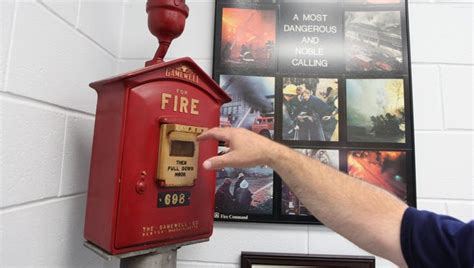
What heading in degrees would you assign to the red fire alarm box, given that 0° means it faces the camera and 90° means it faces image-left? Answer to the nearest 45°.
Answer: approximately 315°

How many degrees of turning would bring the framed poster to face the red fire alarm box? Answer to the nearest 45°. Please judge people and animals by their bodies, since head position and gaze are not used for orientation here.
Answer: approximately 45° to its right

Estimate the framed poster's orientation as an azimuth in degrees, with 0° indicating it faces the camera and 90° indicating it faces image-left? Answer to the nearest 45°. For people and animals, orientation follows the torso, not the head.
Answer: approximately 0°

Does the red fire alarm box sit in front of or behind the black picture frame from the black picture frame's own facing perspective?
in front

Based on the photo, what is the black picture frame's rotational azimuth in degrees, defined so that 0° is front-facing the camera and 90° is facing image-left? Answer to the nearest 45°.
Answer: approximately 0°

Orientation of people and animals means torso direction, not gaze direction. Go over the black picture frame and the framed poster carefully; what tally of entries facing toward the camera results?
2
